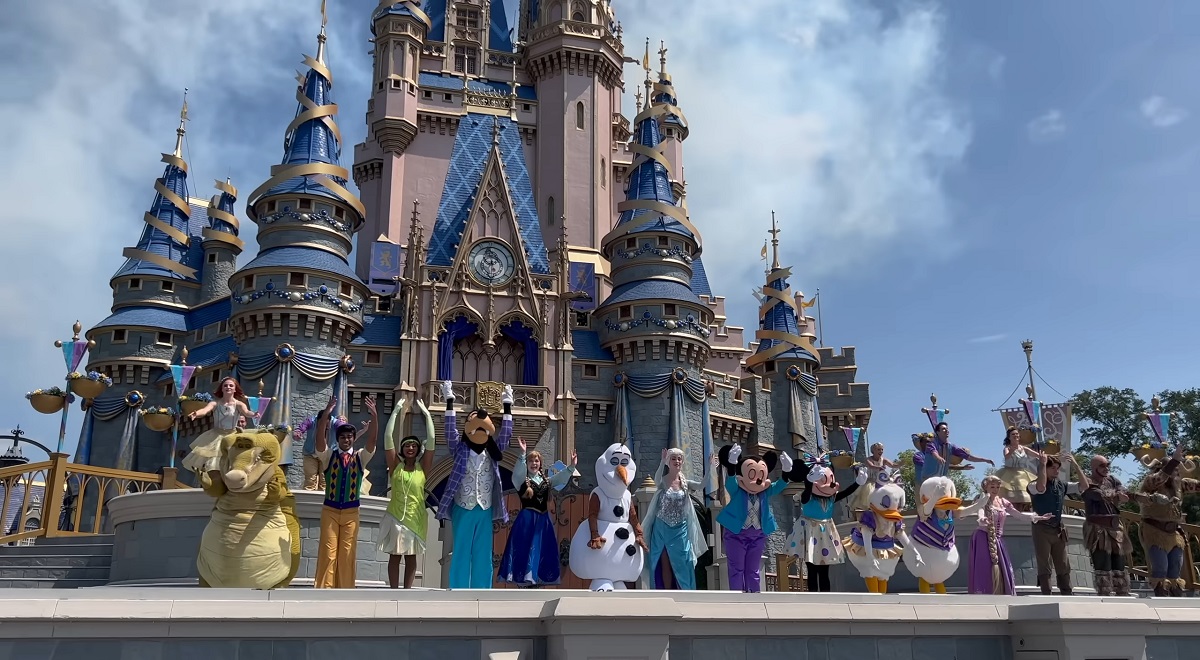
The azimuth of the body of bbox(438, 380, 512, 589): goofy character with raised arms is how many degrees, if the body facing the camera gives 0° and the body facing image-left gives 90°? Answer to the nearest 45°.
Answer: approximately 0°

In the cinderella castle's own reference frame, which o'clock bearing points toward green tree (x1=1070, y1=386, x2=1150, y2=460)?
The green tree is roughly at 8 o'clock from the cinderella castle.

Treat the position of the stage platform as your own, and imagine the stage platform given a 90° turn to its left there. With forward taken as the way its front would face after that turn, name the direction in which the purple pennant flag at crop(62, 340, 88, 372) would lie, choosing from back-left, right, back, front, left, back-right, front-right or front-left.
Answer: back-left

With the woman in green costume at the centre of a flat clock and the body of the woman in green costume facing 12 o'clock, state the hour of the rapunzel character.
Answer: The rapunzel character is roughly at 9 o'clock from the woman in green costume.

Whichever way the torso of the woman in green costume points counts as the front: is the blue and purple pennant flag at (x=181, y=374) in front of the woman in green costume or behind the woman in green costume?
behind

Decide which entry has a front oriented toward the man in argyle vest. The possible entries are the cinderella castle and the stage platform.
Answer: the cinderella castle

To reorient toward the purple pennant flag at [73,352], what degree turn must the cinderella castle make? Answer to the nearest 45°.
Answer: approximately 45° to its right
